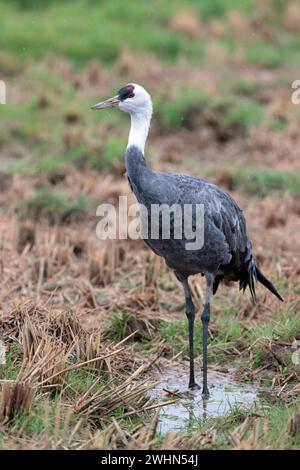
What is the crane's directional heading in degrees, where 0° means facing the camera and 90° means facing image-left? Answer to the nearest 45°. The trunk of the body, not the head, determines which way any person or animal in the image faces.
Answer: approximately 90°
